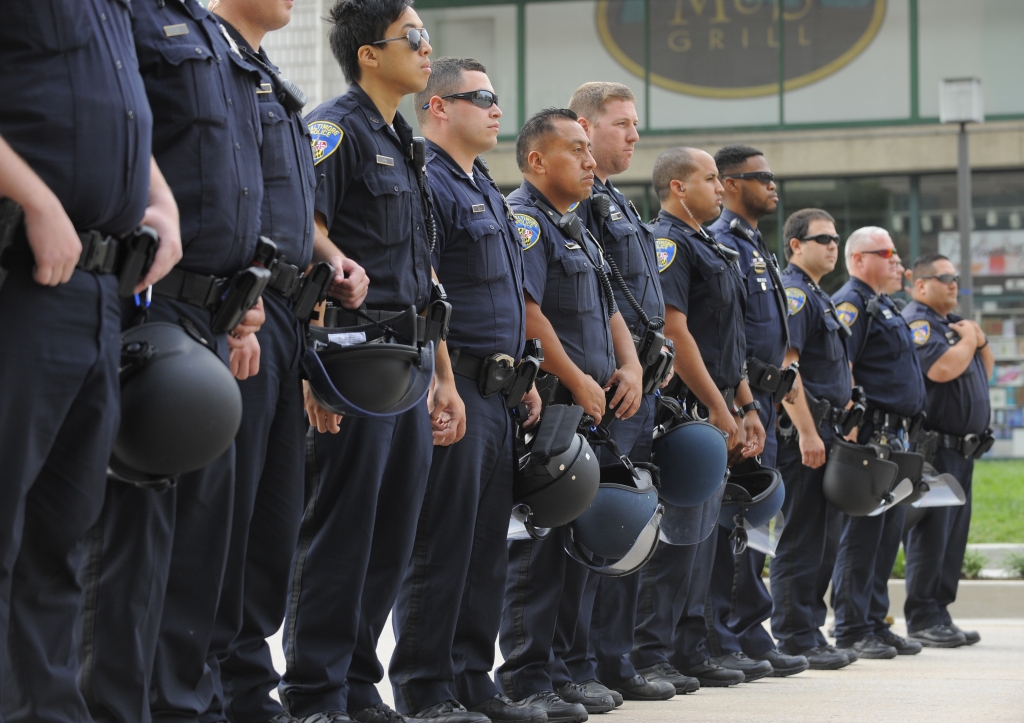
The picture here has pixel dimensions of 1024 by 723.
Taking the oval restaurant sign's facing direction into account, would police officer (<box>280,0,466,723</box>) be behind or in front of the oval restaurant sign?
in front

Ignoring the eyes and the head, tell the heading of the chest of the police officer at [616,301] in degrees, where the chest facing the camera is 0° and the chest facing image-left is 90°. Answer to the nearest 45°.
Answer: approximately 315°

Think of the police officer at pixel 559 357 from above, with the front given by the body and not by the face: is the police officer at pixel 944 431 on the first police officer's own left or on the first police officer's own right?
on the first police officer's own left

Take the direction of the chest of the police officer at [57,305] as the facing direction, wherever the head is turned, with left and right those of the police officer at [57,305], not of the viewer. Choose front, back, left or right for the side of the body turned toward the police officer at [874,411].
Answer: left

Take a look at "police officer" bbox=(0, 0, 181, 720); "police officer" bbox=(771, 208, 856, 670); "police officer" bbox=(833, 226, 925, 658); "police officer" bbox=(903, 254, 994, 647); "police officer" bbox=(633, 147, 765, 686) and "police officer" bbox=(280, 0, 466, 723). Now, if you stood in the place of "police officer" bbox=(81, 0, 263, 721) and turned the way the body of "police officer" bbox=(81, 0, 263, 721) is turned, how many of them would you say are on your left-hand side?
5

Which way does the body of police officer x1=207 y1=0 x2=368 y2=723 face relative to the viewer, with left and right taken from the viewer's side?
facing the viewer and to the right of the viewer

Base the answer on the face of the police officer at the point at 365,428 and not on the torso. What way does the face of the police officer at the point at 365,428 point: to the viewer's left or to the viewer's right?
to the viewer's right

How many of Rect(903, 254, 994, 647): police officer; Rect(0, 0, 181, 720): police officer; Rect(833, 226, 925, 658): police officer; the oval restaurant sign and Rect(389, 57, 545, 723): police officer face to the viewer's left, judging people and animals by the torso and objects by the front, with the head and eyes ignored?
0

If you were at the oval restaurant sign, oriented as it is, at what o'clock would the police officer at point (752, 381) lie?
The police officer is roughly at 12 o'clock from the oval restaurant sign.

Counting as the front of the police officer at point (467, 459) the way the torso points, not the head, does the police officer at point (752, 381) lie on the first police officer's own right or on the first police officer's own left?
on the first police officer's own left

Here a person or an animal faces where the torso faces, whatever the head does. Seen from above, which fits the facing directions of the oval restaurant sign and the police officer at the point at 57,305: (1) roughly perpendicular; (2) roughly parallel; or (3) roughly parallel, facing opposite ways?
roughly perpendicular

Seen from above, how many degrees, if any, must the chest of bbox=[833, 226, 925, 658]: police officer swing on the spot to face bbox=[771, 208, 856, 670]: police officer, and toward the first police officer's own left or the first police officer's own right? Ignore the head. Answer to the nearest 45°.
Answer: approximately 45° to the first police officer's own right

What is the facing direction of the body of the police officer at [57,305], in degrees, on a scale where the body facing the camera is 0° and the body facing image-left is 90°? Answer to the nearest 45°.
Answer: approximately 315°

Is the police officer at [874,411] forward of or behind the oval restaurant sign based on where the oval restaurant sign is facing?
forward

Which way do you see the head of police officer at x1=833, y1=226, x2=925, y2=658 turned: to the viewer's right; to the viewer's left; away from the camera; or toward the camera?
to the viewer's right

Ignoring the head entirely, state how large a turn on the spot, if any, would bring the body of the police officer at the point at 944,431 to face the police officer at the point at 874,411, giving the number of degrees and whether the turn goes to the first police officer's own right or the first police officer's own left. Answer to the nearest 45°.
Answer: approximately 90° to the first police officer's own right

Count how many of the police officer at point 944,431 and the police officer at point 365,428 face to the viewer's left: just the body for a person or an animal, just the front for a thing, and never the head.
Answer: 0
